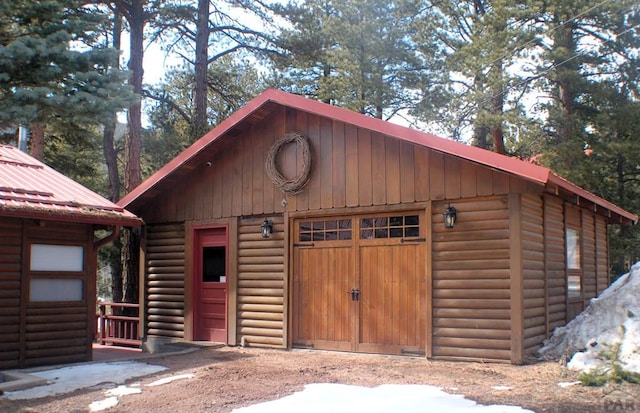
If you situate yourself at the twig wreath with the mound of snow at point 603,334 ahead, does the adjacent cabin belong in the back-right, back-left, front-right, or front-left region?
back-right

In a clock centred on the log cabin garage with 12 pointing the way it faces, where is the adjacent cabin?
The adjacent cabin is roughly at 1 o'clock from the log cabin garage.

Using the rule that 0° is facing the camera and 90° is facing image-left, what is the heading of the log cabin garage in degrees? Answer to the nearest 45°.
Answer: approximately 45°

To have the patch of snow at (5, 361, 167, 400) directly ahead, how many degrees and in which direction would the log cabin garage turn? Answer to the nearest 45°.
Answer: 0° — it already faces it
